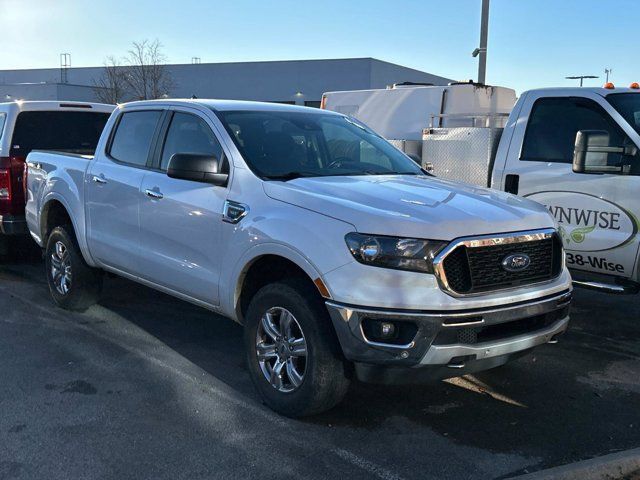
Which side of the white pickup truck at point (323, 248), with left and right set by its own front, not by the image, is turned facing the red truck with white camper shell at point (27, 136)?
back

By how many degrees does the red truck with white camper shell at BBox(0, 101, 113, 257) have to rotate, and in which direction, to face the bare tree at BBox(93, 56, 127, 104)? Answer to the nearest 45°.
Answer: approximately 45° to its right

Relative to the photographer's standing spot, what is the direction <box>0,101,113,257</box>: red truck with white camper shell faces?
facing away from the viewer and to the left of the viewer

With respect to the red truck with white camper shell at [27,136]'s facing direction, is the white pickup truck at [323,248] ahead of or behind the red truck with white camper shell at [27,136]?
behind

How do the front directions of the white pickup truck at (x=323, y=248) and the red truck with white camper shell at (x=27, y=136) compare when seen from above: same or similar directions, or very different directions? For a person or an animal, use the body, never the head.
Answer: very different directions

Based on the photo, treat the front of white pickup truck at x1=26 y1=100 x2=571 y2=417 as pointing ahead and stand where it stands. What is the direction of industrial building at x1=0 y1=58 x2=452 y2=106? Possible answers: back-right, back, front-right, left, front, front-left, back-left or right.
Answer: back-left
